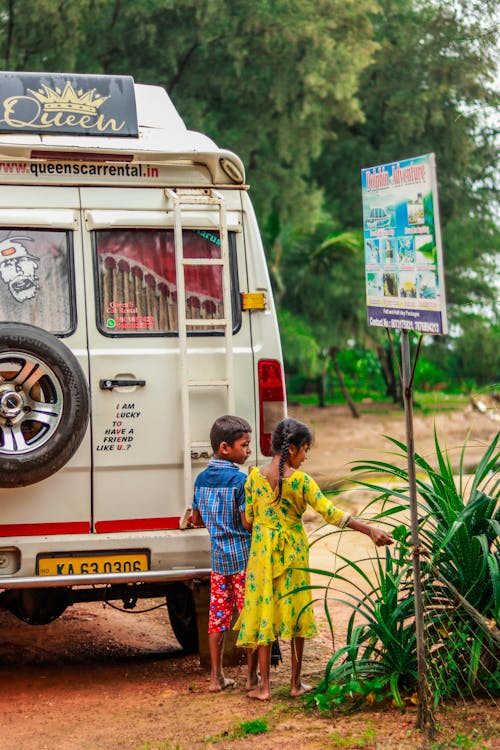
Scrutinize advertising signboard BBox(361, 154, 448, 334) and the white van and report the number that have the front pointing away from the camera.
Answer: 1

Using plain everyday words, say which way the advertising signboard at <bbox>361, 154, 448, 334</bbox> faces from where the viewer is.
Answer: facing the viewer and to the left of the viewer

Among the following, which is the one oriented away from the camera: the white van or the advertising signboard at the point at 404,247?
the white van

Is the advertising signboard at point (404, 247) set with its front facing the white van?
no

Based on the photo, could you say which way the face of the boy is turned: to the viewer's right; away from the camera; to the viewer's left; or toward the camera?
to the viewer's right

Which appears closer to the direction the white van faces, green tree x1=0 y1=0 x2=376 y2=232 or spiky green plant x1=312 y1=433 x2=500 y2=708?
the green tree

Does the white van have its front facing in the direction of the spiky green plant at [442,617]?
no

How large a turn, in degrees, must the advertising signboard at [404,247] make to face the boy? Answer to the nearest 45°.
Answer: approximately 90° to its right

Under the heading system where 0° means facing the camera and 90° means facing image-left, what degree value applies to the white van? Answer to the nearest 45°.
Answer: approximately 180°

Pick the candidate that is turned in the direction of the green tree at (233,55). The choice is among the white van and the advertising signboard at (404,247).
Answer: the white van

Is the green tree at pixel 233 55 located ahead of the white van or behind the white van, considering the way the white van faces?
ahead

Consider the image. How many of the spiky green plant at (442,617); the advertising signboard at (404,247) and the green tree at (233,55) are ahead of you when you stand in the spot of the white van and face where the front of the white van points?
1
